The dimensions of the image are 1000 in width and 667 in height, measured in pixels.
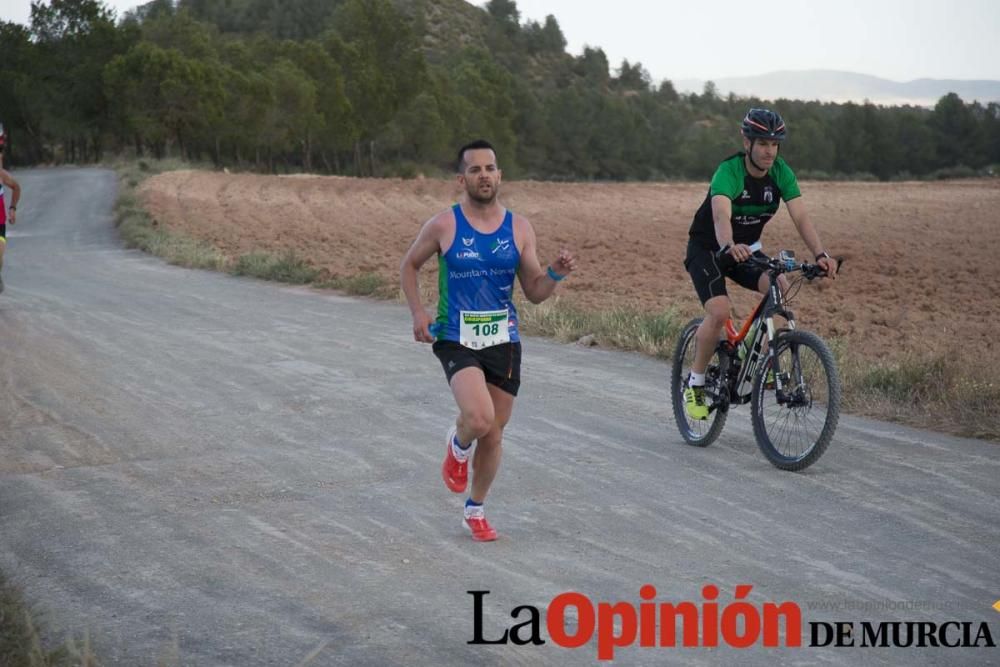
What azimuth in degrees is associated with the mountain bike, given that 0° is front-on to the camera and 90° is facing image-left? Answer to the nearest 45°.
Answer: approximately 315°

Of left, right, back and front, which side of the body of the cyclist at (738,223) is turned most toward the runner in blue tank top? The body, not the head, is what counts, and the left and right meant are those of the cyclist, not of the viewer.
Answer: right

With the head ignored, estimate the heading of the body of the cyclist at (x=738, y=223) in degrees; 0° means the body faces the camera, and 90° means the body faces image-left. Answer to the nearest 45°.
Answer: approximately 315°
